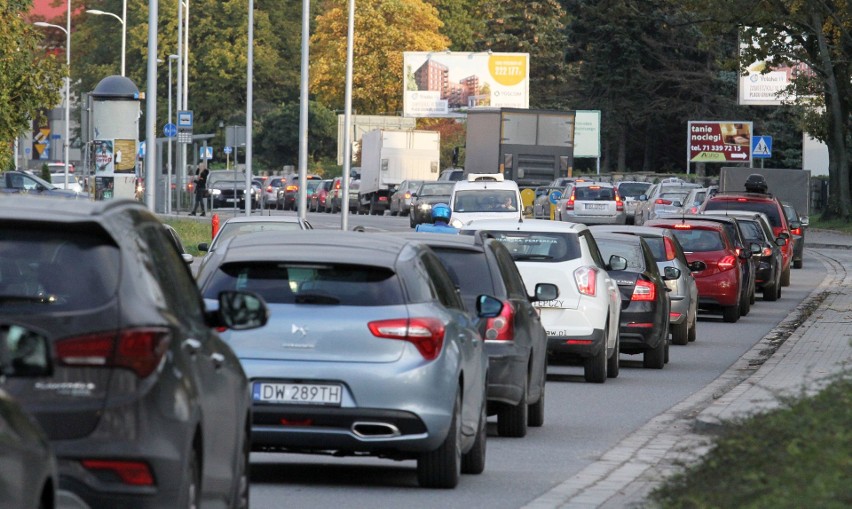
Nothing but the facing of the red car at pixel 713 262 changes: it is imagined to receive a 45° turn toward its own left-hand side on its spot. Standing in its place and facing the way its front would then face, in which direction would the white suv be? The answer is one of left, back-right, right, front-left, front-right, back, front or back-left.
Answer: back-left

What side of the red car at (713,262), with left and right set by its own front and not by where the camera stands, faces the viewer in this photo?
back

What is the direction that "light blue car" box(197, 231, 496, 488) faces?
away from the camera

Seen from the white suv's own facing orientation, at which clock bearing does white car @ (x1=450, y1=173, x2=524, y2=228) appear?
The white car is roughly at 12 o'clock from the white suv.

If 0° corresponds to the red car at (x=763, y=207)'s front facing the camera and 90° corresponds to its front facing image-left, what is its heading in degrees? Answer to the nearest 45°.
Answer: approximately 180°

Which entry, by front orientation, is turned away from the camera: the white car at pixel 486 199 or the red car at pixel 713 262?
the red car

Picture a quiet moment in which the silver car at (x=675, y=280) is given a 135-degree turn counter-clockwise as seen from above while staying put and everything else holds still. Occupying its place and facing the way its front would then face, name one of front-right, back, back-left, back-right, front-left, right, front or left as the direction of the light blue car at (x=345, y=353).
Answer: front-left

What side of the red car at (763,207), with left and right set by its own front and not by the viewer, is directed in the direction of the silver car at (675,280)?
back

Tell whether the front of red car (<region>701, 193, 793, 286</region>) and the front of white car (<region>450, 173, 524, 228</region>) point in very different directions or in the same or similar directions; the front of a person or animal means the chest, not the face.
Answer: very different directions

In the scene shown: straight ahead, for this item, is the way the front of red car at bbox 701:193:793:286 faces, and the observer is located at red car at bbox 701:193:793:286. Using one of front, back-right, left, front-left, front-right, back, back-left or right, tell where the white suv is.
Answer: back

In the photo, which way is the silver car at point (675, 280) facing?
away from the camera

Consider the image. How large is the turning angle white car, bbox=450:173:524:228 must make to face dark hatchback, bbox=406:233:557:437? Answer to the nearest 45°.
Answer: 0° — it already faces it

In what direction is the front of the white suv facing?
away from the camera
